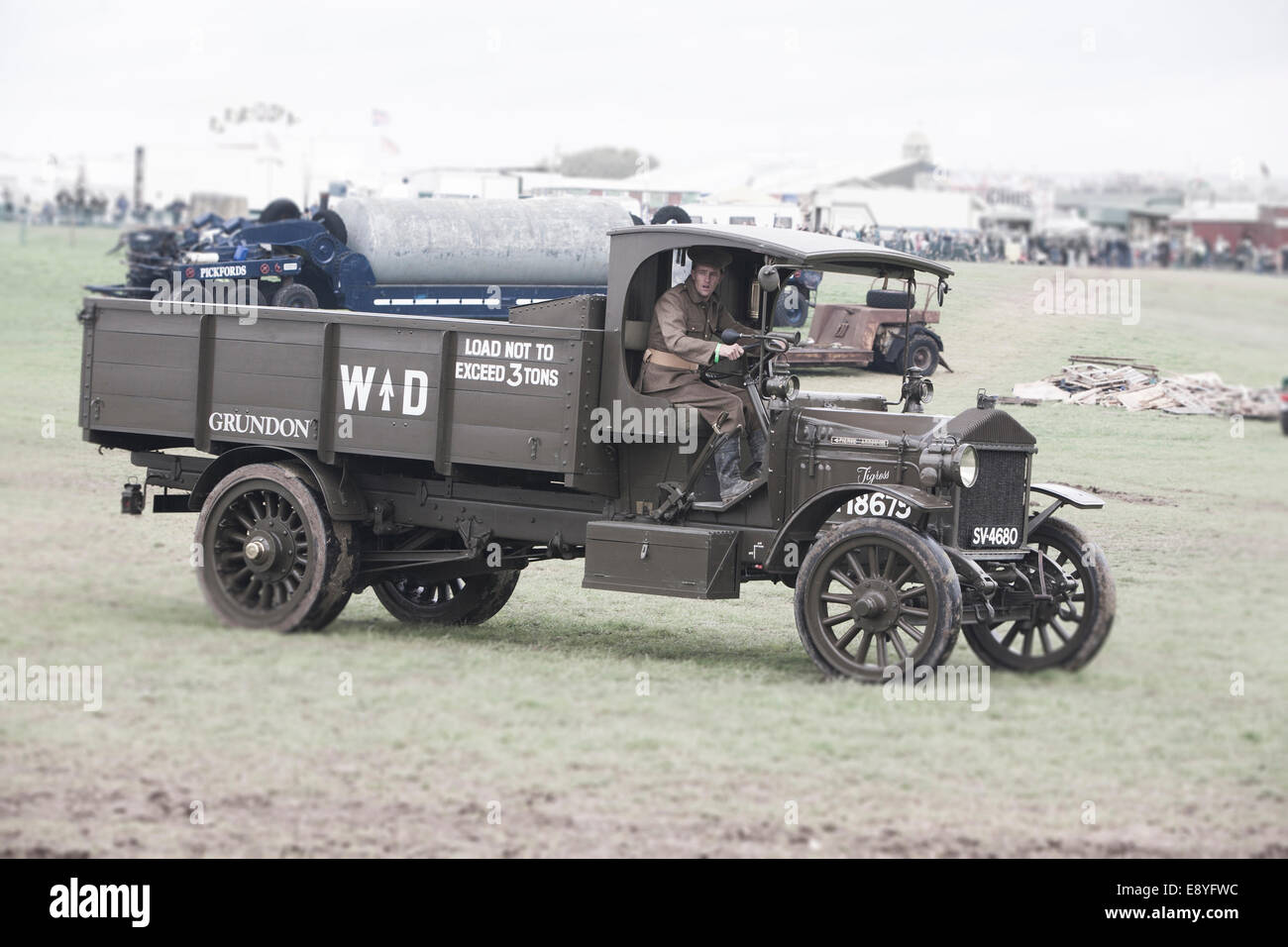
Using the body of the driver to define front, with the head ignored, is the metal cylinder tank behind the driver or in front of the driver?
behind

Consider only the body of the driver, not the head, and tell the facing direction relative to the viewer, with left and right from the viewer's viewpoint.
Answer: facing the viewer and to the right of the viewer

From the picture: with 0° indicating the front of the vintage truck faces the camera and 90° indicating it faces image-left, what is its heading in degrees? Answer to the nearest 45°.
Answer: approximately 315°

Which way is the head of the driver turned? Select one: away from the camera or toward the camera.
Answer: toward the camera

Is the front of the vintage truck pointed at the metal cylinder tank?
no

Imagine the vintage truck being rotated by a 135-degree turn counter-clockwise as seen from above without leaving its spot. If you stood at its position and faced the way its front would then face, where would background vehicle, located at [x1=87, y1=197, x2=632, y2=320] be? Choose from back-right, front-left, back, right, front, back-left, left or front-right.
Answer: front
